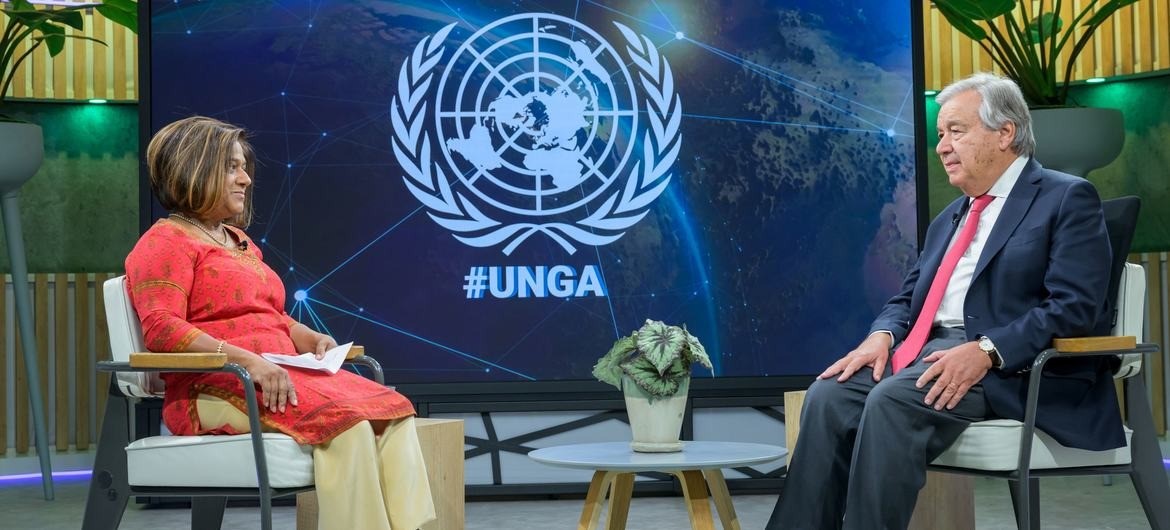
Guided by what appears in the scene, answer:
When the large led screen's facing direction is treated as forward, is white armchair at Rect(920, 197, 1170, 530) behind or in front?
in front

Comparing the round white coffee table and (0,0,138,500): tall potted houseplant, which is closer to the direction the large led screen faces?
the round white coffee table

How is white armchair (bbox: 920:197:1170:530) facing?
to the viewer's left

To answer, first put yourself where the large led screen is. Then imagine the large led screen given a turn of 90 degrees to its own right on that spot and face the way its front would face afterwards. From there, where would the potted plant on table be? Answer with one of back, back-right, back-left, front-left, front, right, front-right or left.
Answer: left

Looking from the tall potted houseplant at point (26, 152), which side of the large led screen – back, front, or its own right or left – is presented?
right

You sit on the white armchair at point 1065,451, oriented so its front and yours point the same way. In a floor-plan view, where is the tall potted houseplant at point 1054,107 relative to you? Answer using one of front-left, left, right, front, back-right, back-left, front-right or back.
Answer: right

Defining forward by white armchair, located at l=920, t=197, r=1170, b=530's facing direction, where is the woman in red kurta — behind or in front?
in front

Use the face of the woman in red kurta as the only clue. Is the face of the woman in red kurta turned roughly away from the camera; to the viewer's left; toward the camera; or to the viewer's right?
to the viewer's right

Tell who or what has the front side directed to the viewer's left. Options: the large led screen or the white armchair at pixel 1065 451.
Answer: the white armchair

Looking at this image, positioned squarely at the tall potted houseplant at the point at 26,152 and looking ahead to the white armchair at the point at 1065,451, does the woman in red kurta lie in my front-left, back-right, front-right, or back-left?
front-right

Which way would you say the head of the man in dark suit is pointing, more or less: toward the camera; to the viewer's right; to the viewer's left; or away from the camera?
to the viewer's left

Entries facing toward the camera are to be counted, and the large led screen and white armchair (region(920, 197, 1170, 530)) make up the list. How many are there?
1

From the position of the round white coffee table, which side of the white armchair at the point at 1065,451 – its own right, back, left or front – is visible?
front

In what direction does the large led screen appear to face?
toward the camera

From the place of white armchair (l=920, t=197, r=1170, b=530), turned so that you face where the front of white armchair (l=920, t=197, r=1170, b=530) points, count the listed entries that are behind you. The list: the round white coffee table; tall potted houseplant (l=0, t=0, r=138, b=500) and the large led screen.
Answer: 0

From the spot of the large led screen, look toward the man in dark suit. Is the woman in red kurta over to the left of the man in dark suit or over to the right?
right

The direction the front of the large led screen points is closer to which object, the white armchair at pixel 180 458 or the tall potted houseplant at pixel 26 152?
the white armchair

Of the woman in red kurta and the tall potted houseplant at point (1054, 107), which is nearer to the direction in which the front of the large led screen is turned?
the woman in red kurta

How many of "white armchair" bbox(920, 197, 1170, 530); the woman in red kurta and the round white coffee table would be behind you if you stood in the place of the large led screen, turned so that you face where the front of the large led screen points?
0

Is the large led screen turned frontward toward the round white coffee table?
yes
